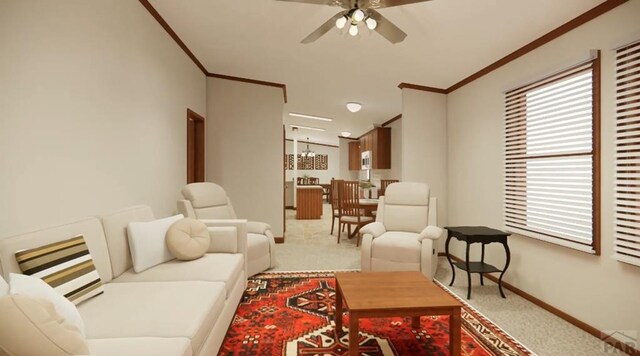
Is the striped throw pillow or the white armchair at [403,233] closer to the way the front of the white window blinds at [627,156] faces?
the striped throw pillow

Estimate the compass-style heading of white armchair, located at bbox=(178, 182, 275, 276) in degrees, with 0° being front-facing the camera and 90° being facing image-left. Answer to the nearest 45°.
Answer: approximately 315°

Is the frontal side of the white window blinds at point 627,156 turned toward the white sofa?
yes

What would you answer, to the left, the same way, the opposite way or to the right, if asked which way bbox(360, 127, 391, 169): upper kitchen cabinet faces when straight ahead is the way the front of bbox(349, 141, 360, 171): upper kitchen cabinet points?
to the right

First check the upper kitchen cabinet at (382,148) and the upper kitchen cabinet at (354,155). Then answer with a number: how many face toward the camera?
1

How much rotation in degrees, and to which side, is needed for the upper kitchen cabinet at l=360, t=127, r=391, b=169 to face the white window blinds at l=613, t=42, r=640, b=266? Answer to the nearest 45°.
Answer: approximately 90° to its left
